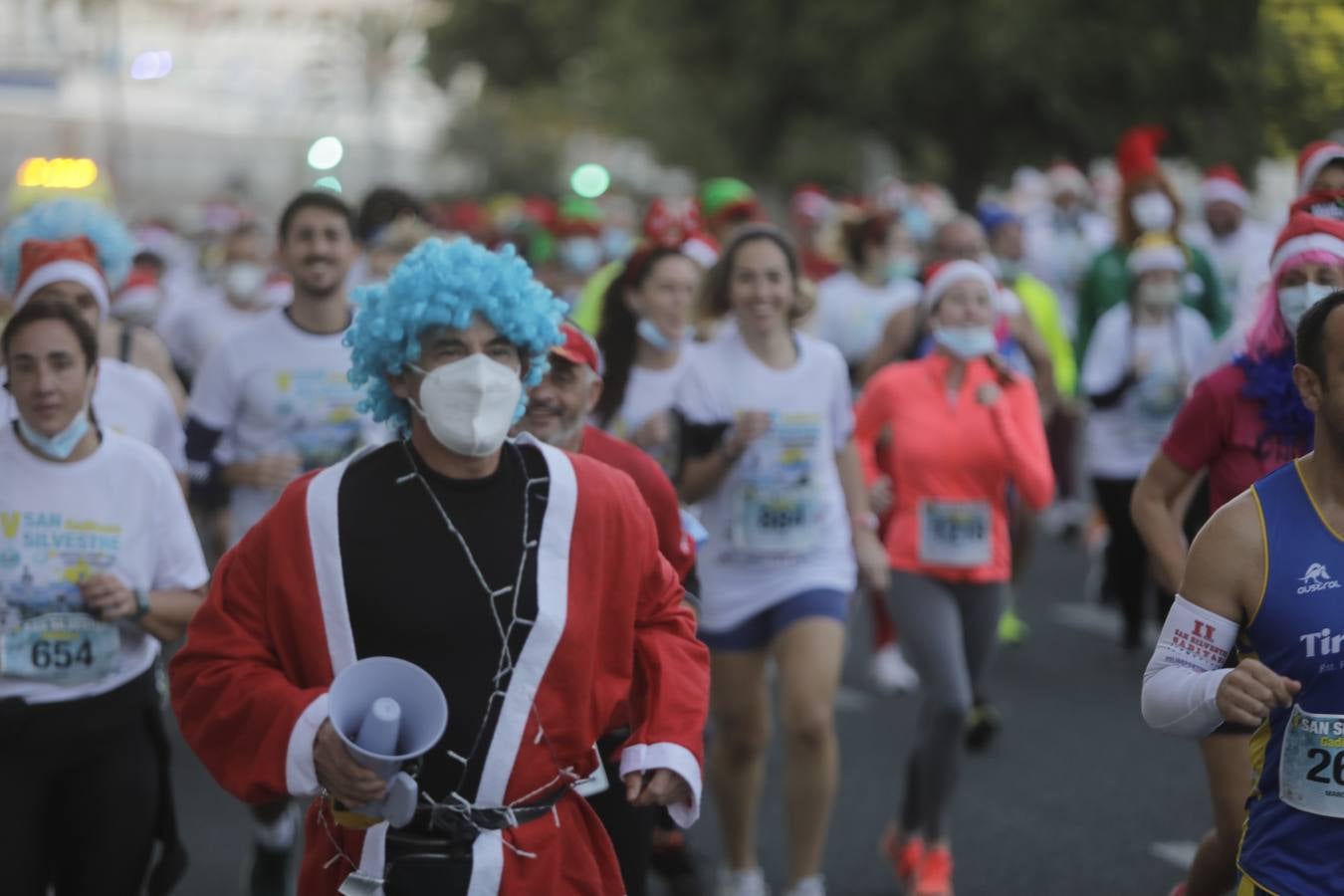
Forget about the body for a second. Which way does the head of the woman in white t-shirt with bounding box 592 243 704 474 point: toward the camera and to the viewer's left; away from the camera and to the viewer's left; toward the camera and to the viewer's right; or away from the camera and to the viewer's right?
toward the camera and to the viewer's right

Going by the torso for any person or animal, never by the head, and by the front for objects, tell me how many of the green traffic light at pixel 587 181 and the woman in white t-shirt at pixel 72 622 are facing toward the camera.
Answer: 2

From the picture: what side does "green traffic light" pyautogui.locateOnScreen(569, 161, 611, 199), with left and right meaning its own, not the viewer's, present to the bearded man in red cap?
front

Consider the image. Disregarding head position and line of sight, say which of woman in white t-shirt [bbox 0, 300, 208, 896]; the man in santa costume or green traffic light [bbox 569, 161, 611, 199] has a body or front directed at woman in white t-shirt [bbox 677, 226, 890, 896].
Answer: the green traffic light

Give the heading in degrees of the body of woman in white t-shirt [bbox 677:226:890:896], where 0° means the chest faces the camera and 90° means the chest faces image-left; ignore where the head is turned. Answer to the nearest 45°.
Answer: approximately 0°

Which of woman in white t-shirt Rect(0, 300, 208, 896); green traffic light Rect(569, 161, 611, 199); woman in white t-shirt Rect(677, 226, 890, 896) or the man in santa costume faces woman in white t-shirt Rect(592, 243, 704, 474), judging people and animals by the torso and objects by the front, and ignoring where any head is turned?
the green traffic light

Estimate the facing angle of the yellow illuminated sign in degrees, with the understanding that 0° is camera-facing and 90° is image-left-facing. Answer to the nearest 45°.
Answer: approximately 0°

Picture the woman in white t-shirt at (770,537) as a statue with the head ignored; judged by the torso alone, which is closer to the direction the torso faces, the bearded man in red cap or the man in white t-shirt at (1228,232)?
the bearded man in red cap

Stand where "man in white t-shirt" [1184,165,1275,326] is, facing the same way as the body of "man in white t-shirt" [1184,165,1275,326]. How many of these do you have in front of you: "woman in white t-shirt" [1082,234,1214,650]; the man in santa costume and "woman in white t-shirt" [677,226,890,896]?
3
